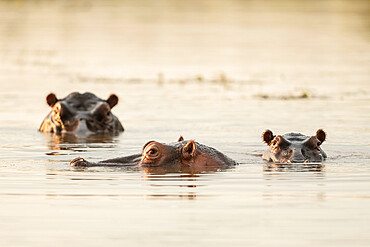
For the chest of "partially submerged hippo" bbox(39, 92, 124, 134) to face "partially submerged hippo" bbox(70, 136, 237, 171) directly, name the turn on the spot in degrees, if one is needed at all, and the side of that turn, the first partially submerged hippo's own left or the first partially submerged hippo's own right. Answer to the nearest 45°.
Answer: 0° — it already faces it

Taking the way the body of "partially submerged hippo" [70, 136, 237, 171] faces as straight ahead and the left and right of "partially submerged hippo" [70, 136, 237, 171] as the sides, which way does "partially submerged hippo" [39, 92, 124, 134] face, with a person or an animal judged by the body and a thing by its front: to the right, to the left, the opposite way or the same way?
to the left

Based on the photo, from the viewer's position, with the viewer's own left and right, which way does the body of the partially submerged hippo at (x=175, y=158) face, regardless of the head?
facing to the left of the viewer

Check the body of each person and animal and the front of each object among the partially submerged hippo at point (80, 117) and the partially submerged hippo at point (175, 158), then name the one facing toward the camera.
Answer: the partially submerged hippo at point (80, 117)

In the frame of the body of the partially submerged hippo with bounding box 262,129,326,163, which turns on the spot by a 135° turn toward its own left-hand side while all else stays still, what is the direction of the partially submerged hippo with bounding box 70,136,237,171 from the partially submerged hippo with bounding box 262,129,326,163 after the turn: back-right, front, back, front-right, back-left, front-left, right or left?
back

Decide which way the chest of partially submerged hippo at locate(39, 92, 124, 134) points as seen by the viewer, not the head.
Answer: toward the camera

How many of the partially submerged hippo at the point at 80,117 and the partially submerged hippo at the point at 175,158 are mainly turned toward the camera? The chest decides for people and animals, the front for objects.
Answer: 1
